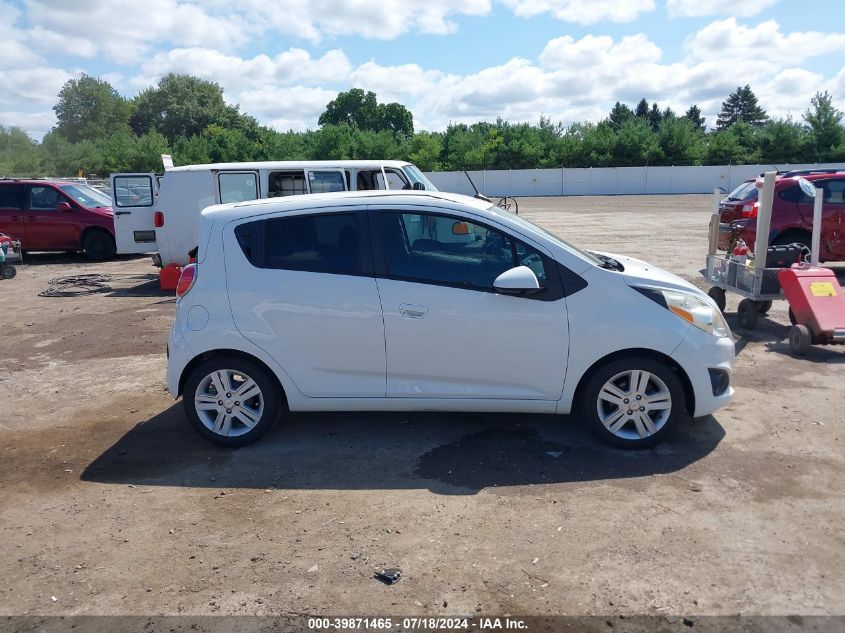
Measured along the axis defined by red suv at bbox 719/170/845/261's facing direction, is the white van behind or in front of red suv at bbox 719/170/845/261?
behind

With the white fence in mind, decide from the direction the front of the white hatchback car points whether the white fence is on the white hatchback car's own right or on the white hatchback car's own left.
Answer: on the white hatchback car's own left

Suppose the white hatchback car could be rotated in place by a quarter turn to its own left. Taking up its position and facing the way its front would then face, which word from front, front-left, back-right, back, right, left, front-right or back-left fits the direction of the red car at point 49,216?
front-left

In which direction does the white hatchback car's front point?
to the viewer's right

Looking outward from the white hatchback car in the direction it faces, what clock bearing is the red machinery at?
The red machinery is roughly at 11 o'clock from the white hatchback car.

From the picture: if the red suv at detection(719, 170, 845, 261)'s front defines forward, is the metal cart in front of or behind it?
behind

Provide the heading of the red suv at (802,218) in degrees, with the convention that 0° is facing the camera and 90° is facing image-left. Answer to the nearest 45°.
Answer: approximately 225°

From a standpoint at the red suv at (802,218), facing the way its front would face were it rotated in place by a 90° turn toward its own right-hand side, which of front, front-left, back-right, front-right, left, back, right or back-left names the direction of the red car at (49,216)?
back-right

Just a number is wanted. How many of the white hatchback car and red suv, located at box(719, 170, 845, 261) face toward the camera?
0

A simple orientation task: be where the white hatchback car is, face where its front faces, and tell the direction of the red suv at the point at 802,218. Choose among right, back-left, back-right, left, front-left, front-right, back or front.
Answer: front-left

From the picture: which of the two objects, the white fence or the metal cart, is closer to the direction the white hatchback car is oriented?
the metal cart

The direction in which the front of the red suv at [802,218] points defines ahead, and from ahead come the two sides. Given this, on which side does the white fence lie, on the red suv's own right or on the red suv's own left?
on the red suv's own left

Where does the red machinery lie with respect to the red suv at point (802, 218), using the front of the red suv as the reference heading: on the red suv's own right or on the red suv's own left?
on the red suv's own right

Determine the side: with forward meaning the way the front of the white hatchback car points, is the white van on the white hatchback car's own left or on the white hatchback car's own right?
on the white hatchback car's own left
